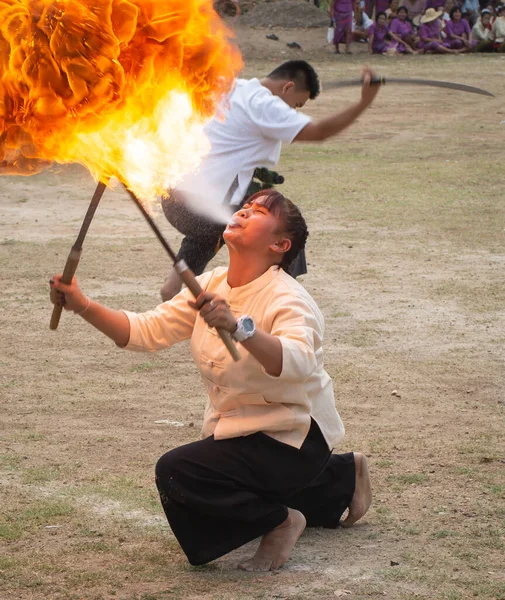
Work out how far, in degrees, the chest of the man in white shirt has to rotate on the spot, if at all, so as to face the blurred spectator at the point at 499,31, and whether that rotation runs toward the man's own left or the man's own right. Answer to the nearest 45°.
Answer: approximately 90° to the man's own left

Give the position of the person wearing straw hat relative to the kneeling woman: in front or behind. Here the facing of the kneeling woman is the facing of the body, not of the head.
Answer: behind

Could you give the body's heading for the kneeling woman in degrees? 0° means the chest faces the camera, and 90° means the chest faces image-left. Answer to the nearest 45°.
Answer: approximately 45°

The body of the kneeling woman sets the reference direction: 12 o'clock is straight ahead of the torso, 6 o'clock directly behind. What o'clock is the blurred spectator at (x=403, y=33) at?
The blurred spectator is roughly at 5 o'clock from the kneeling woman.

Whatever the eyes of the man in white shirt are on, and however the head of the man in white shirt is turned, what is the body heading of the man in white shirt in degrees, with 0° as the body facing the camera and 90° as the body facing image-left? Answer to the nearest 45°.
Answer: approximately 270°

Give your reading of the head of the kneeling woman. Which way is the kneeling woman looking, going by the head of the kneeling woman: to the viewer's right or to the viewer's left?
to the viewer's left

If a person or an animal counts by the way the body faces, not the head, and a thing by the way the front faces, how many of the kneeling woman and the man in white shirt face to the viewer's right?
1

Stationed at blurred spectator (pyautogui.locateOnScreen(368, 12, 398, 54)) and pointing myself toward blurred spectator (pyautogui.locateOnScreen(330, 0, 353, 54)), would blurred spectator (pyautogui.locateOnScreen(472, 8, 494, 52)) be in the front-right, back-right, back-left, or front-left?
back-right

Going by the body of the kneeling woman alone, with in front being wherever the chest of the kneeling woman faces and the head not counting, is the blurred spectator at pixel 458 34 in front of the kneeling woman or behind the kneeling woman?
behind
